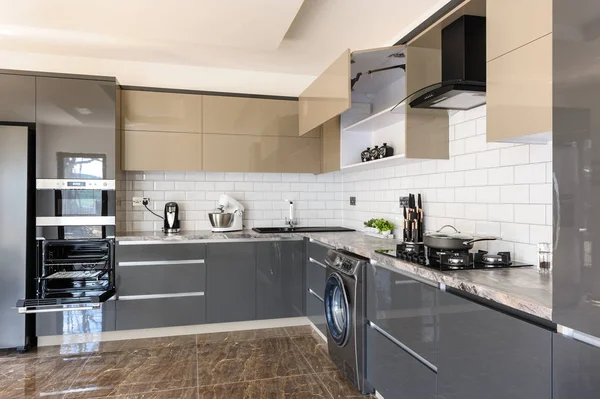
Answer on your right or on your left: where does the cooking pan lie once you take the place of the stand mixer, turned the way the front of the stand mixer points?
on your left

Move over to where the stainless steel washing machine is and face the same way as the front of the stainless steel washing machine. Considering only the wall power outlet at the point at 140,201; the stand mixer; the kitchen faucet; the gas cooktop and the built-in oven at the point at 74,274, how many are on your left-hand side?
1

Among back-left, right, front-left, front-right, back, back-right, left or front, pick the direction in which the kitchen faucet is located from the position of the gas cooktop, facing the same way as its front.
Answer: right

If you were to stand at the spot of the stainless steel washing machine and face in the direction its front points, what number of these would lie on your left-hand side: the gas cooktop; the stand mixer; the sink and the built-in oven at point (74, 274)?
1

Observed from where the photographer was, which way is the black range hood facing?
facing the viewer and to the left of the viewer

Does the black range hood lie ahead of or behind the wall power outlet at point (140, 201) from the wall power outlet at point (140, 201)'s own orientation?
ahead

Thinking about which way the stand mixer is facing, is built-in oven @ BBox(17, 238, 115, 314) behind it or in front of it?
in front

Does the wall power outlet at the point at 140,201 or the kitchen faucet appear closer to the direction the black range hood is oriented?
the wall power outlet

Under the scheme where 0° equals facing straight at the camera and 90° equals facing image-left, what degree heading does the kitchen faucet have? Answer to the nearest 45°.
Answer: approximately 45°

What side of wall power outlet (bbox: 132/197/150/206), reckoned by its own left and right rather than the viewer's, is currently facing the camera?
front

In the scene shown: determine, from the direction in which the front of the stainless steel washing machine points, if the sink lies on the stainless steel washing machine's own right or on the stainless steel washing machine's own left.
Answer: on the stainless steel washing machine's own right
